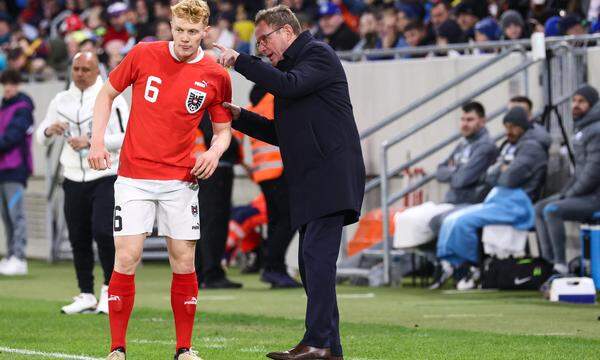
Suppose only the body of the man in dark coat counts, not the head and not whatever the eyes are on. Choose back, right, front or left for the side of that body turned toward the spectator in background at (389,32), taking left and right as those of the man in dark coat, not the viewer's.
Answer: right

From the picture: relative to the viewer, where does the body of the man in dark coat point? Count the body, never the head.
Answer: to the viewer's left

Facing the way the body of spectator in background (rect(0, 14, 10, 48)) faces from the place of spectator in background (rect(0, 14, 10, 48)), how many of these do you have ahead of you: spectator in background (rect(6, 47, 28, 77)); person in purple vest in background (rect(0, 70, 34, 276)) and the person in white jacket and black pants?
3

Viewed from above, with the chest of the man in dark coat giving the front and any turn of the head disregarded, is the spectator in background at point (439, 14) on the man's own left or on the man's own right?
on the man's own right

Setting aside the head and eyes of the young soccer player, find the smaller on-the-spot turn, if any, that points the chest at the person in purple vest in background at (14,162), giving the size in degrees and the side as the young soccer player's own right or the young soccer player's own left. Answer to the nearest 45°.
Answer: approximately 180°

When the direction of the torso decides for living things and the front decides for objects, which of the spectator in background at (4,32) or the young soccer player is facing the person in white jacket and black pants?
the spectator in background

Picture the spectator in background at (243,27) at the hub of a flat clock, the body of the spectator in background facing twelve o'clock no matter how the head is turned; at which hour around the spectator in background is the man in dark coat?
The man in dark coat is roughly at 12 o'clock from the spectator in background.

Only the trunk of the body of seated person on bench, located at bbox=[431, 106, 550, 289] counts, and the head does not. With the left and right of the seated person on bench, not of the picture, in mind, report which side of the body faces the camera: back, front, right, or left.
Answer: left
